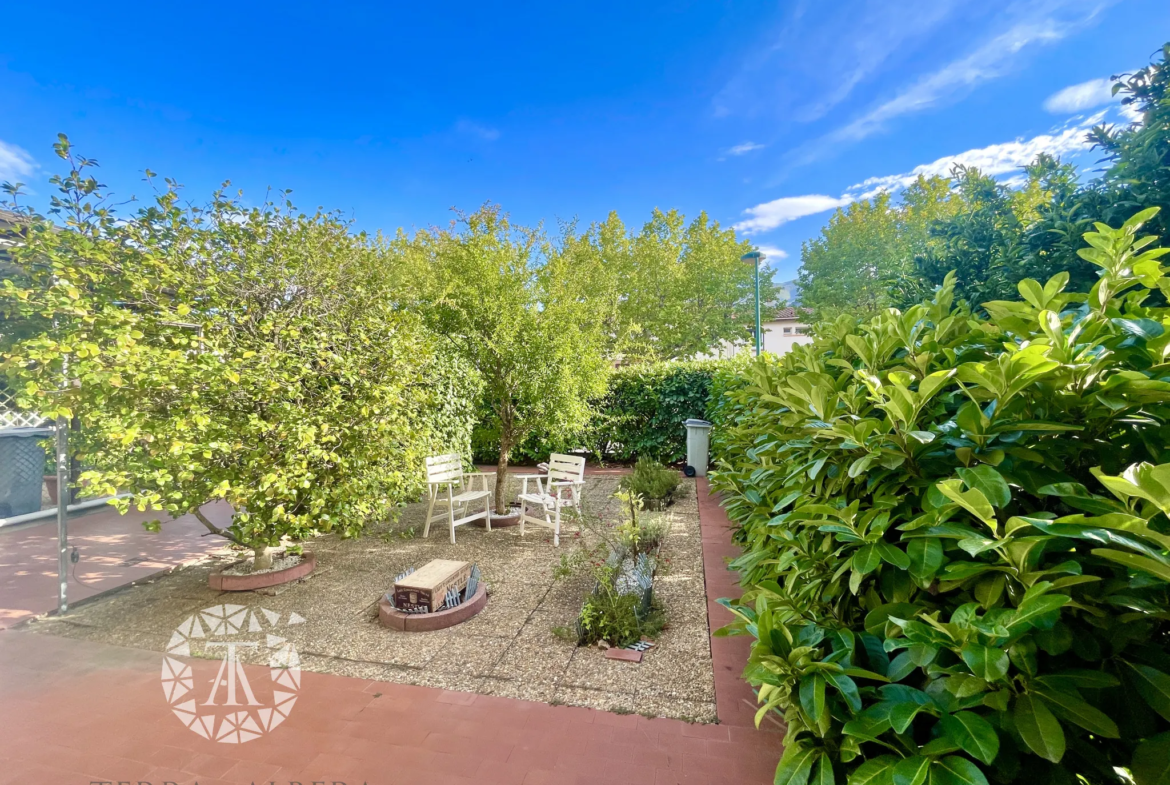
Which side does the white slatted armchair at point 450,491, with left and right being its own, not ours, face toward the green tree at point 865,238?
left

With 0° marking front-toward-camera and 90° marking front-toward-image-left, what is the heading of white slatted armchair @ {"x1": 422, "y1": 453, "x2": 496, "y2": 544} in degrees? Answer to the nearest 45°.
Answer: approximately 315°

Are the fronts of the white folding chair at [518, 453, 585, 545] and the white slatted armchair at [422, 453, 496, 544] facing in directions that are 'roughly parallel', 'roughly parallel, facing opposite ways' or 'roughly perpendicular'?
roughly perpendicular

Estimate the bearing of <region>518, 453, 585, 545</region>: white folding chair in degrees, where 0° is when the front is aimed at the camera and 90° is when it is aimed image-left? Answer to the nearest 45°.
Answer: approximately 45°
